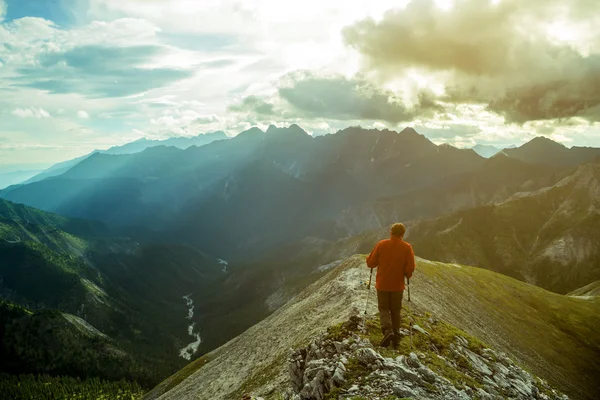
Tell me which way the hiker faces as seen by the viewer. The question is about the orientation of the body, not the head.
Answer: away from the camera
